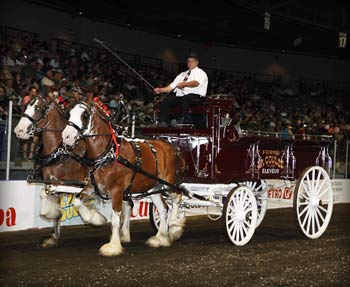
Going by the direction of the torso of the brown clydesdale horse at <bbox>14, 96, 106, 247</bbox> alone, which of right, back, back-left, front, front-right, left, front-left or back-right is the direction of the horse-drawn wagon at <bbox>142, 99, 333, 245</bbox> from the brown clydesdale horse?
back-left

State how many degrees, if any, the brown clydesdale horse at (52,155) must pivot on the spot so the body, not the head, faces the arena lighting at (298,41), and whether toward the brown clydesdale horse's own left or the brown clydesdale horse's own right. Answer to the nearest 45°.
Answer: approximately 180°

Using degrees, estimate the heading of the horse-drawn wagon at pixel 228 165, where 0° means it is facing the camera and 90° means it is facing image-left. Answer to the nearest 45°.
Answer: approximately 45°

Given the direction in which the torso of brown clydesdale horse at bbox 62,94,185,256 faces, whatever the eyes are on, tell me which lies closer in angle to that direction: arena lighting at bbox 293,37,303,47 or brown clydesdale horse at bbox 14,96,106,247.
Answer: the brown clydesdale horse

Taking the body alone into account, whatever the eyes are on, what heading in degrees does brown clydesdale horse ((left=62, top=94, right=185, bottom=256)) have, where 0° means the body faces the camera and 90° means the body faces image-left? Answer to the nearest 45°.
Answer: approximately 45°

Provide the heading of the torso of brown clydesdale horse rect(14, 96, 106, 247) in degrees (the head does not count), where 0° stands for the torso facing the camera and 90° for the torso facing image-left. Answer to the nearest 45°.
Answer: approximately 45°

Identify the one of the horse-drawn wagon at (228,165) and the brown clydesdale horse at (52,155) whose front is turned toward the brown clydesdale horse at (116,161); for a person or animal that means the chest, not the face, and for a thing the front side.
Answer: the horse-drawn wagon

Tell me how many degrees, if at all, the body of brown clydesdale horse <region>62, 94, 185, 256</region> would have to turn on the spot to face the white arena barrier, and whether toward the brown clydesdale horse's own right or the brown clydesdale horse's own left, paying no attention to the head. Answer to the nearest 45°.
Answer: approximately 90° to the brown clydesdale horse's own right

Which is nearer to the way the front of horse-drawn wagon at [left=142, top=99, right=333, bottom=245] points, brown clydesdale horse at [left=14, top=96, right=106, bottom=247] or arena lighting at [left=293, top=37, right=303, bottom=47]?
the brown clydesdale horse

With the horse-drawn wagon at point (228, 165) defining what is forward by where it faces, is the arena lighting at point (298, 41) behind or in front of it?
behind
